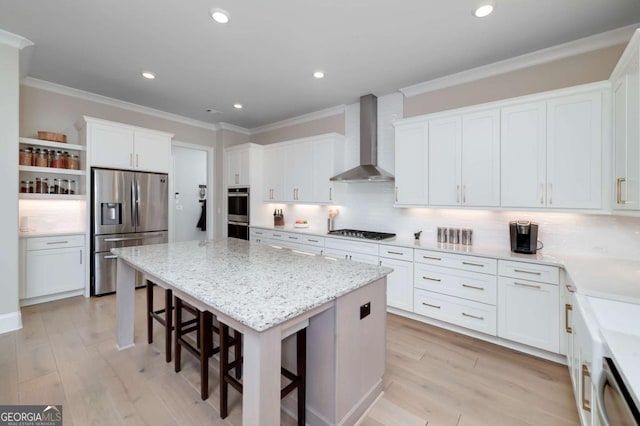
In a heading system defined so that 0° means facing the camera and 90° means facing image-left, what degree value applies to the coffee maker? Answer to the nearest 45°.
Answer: approximately 0°

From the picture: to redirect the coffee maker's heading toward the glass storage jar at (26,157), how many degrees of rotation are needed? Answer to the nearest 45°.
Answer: approximately 45° to its right

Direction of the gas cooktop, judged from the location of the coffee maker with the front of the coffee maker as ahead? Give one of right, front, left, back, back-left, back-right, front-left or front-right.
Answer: right

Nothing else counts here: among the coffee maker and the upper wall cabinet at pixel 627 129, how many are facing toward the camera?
1

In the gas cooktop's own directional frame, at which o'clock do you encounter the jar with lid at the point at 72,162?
The jar with lid is roughly at 1 o'clock from the gas cooktop.

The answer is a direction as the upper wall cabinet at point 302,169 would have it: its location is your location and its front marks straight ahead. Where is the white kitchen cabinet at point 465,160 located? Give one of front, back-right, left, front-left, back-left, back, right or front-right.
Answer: left

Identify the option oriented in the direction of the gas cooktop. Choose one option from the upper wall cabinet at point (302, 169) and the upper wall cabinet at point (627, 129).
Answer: the upper wall cabinet at point (627, 129)

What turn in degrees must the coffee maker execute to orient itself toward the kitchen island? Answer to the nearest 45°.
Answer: approximately 45° to its right

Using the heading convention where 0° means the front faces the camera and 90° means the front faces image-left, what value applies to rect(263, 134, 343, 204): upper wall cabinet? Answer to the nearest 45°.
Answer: approximately 45°

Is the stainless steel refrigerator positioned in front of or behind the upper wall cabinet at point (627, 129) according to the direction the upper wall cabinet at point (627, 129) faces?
in front

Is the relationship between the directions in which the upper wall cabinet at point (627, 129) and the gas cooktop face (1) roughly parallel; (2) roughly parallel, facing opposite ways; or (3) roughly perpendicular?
roughly perpendicular
